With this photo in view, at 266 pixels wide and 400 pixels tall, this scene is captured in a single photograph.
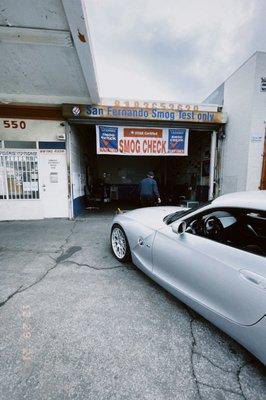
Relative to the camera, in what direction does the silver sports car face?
facing away from the viewer and to the left of the viewer

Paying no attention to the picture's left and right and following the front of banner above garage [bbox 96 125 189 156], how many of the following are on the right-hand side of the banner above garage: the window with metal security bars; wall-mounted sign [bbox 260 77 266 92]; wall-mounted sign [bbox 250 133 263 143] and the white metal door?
2

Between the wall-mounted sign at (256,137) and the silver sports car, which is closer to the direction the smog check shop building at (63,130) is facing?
the silver sports car

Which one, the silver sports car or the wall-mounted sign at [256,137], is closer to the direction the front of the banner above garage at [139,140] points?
the silver sports car

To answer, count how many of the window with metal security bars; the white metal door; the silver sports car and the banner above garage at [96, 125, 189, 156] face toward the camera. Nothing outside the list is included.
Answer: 3

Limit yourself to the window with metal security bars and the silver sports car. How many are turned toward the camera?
1

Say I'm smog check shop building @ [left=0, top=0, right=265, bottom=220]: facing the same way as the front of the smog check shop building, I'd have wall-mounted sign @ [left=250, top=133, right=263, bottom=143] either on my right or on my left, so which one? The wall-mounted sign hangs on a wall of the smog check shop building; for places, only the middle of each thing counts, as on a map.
on my left

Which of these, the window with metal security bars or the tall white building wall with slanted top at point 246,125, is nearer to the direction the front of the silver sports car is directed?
the window with metal security bars

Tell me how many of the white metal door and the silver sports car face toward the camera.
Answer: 1

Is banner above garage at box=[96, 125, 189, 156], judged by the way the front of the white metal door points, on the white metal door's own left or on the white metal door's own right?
on the white metal door's own left

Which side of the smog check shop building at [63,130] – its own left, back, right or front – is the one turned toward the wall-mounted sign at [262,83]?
left

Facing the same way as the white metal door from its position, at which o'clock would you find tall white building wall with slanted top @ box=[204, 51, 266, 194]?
The tall white building wall with slanted top is roughly at 10 o'clock from the white metal door.

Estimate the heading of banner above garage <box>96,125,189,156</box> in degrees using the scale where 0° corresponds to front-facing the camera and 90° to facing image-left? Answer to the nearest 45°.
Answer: approximately 0°
